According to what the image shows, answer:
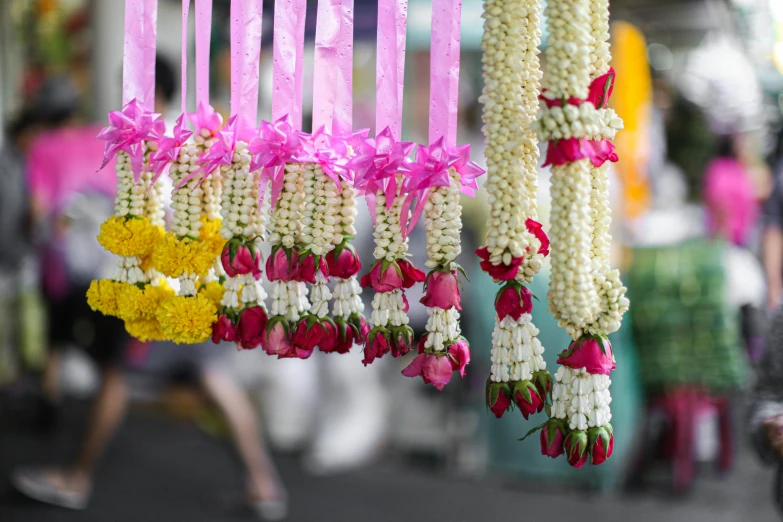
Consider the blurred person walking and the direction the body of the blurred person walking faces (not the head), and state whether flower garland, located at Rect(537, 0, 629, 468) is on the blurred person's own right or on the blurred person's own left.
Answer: on the blurred person's own left

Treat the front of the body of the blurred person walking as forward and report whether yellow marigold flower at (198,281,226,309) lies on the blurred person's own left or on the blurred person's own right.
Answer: on the blurred person's own left

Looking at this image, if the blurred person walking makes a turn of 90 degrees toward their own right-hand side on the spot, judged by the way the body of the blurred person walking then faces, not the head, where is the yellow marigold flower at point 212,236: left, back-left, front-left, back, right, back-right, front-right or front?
back

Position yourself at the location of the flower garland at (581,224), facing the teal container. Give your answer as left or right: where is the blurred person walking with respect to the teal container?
left

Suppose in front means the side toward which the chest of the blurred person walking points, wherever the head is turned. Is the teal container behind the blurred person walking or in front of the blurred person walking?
behind

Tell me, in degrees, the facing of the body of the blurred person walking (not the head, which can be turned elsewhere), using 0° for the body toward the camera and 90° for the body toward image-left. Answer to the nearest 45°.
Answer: approximately 90°

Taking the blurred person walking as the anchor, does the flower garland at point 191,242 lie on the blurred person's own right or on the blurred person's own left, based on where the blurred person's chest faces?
on the blurred person's own left

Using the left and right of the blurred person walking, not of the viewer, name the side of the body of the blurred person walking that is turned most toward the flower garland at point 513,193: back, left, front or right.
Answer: left

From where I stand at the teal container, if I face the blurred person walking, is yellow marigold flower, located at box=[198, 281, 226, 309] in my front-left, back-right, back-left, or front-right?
front-left

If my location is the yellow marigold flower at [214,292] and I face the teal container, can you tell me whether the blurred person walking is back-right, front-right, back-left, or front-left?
front-left
